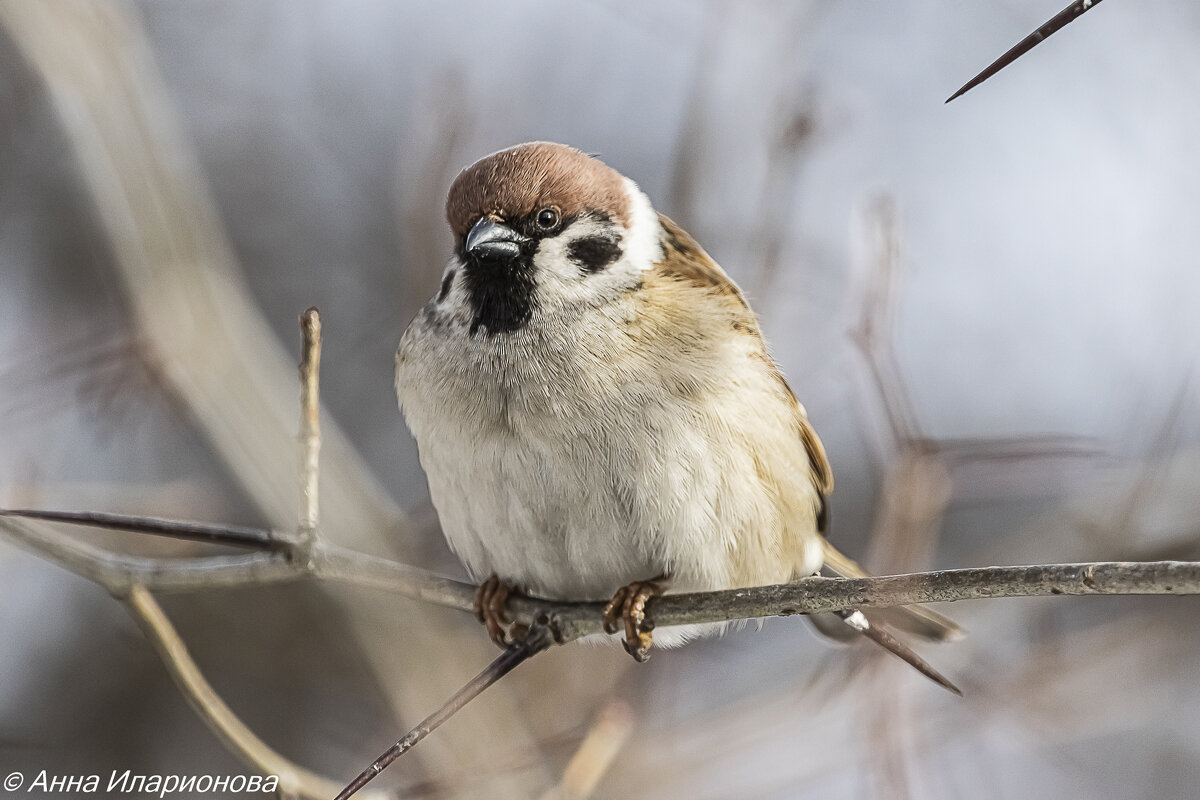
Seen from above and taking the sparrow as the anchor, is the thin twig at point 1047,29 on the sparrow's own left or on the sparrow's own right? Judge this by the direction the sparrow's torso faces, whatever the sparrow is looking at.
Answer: on the sparrow's own left

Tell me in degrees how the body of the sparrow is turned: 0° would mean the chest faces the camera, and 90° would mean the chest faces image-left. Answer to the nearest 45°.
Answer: approximately 45°
